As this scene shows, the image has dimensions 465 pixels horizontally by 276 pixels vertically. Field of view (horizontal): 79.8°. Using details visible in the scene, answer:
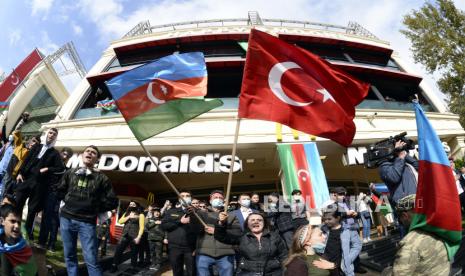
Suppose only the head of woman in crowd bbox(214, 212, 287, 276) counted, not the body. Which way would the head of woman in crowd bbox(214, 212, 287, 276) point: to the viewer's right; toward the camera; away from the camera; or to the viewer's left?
toward the camera

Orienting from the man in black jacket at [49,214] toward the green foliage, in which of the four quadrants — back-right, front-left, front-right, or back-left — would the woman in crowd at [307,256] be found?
front-right

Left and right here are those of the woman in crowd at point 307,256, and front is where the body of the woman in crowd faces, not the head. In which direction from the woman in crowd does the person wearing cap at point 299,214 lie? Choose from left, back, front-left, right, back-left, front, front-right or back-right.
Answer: left

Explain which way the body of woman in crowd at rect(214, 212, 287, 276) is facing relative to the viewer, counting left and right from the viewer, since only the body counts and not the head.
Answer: facing the viewer

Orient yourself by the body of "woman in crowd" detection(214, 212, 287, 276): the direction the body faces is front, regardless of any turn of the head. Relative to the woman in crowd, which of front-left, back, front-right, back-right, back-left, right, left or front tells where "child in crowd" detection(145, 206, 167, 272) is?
back-right

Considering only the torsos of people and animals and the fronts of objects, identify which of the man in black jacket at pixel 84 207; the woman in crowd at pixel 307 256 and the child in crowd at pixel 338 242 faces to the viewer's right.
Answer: the woman in crowd

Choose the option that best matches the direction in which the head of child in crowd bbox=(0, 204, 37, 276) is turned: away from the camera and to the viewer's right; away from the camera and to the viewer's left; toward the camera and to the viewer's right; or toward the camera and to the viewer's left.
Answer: toward the camera and to the viewer's right

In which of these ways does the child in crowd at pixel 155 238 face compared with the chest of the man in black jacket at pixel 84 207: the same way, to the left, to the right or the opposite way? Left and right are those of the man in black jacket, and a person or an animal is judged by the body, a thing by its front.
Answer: the same way

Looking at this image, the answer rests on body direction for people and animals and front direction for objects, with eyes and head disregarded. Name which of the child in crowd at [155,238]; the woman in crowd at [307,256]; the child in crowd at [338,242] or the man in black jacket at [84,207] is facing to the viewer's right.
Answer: the woman in crowd

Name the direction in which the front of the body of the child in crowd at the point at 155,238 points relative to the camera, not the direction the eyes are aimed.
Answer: toward the camera

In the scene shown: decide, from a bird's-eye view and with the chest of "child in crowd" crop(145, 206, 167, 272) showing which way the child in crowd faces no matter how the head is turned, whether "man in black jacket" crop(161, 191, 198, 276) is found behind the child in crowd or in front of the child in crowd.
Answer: in front

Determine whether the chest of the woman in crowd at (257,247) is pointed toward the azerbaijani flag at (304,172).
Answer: no

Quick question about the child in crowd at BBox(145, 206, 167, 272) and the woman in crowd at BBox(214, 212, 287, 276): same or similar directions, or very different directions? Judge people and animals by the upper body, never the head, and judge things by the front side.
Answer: same or similar directions

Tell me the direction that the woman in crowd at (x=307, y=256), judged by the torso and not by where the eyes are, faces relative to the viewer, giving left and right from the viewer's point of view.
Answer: facing to the right of the viewer

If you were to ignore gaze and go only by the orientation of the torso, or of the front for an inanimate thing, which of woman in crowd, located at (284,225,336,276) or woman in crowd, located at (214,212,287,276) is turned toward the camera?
woman in crowd, located at (214,212,287,276)

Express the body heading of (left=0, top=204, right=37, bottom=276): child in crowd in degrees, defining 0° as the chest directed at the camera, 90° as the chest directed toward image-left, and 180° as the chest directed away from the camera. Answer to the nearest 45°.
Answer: approximately 315°
